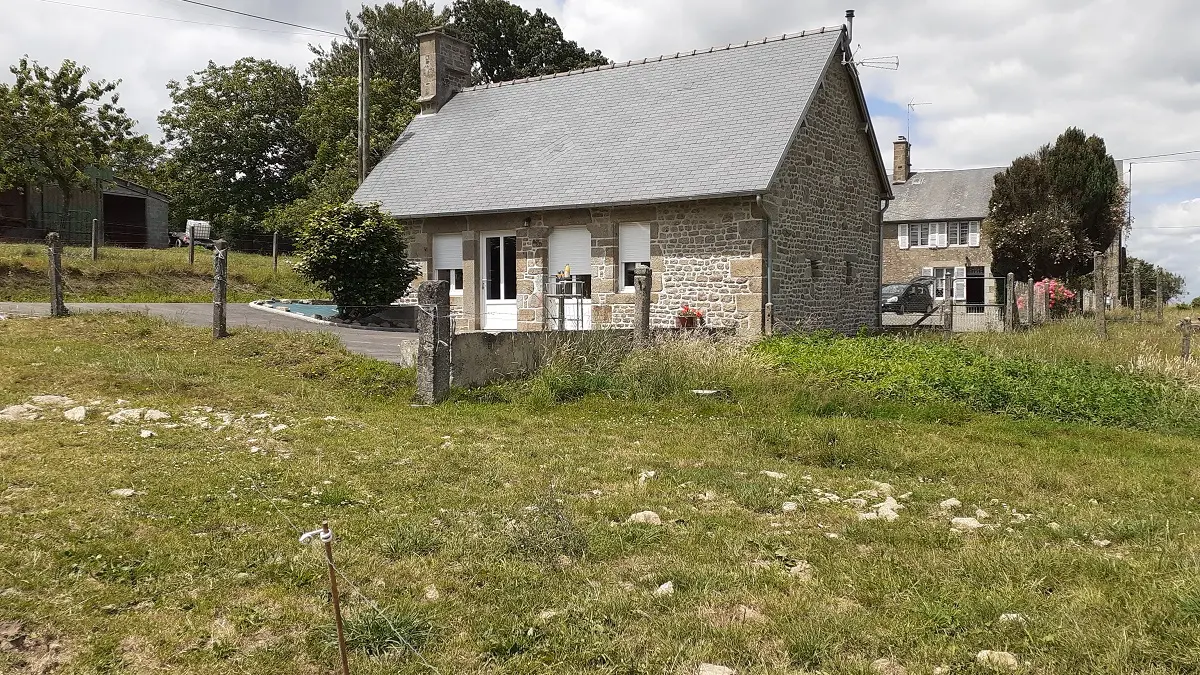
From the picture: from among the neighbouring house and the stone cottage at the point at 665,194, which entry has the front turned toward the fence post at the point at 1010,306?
the neighbouring house

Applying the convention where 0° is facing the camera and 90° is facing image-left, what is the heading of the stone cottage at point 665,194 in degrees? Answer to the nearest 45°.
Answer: approximately 45°

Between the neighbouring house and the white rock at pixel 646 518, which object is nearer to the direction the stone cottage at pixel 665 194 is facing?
the white rock

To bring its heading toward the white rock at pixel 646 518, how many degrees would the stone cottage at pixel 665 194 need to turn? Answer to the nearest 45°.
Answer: approximately 45° to its left

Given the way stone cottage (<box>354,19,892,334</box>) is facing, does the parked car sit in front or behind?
behind

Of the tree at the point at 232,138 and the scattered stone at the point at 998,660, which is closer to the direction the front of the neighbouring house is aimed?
the scattered stone

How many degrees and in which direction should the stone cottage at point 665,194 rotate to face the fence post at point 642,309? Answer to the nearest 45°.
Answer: approximately 45° to its left

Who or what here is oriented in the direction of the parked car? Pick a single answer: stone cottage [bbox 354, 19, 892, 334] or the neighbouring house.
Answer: the neighbouring house

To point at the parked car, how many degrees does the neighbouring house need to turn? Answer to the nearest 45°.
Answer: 0° — it already faces it
